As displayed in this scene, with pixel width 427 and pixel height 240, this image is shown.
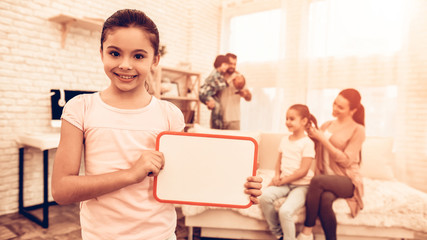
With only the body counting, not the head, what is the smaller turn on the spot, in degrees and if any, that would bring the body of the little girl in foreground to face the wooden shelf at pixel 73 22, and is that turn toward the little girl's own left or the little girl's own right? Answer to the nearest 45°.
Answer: approximately 180°

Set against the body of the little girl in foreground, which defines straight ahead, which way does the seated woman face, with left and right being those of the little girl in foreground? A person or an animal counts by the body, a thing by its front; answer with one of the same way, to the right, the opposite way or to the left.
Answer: to the right

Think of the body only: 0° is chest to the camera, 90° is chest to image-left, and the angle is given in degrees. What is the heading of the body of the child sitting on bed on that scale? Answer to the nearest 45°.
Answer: approximately 45°

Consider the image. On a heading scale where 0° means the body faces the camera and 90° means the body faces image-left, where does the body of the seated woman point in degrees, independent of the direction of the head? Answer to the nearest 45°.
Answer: approximately 45°

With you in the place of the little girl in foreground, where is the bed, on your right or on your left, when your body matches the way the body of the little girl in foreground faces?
on your left
